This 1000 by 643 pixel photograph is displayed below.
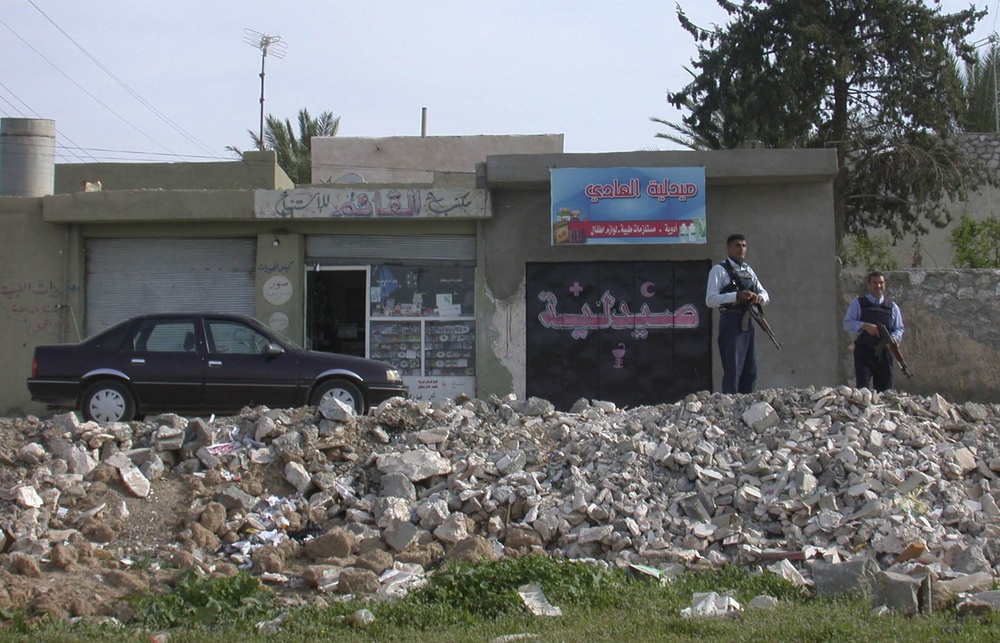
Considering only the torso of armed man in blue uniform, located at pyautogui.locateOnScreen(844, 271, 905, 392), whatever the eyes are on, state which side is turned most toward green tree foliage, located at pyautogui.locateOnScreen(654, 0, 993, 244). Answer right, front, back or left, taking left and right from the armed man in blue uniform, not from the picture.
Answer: back

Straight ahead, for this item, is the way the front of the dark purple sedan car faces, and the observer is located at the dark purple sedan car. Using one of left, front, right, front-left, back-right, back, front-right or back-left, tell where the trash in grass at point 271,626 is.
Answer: right

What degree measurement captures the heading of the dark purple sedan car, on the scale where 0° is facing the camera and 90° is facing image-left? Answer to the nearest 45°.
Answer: approximately 270°

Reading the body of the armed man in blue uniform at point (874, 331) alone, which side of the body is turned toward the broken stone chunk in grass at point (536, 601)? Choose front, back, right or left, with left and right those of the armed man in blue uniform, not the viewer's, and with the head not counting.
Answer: front

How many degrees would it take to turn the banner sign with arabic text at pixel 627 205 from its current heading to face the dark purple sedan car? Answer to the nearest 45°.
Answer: approximately 45° to its right

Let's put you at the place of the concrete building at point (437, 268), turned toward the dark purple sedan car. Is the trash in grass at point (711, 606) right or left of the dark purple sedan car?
left

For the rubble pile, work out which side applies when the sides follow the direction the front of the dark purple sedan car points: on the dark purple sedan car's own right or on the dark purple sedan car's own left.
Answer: on the dark purple sedan car's own right

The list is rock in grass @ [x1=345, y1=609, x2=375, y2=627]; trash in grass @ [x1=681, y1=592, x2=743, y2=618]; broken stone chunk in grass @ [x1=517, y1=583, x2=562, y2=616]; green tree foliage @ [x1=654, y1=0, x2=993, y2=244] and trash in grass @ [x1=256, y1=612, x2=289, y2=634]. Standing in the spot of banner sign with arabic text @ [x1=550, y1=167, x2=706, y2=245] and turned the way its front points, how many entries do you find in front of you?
4

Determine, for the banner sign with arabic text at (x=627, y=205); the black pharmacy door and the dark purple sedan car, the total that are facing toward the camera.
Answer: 2

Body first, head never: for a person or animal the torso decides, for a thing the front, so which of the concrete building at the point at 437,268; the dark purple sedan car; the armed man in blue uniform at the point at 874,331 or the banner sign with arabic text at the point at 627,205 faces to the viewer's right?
the dark purple sedan car

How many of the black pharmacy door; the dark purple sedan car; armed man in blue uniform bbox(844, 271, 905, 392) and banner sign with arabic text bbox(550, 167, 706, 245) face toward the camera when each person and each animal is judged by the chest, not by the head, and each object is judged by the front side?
3
